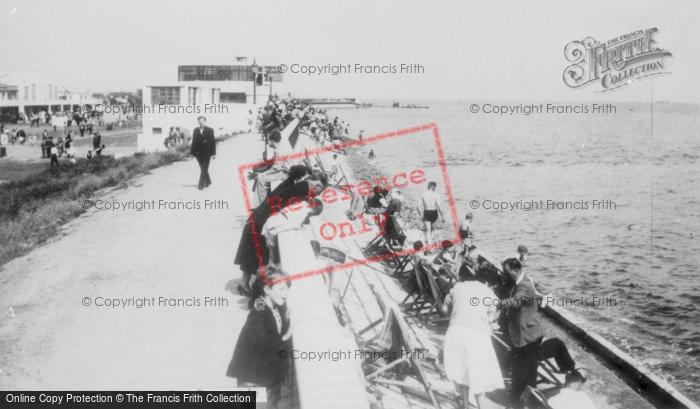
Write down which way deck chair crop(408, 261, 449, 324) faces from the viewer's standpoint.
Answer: facing to the right of the viewer

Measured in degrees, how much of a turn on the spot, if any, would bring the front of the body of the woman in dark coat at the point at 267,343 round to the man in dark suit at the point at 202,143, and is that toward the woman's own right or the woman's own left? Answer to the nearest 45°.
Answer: approximately 135° to the woman's own left

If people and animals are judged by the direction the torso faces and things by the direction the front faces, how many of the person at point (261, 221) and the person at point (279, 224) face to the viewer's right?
2

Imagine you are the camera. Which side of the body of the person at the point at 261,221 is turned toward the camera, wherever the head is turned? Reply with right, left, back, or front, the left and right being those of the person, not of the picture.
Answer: right

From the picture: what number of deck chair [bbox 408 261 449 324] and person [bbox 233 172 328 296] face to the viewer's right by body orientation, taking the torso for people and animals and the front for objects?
2

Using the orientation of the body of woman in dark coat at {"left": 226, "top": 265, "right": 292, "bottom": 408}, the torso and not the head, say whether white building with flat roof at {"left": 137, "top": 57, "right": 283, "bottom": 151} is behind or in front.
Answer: behind

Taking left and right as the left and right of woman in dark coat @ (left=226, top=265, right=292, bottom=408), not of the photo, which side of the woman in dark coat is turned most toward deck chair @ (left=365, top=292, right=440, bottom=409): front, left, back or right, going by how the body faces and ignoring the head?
front

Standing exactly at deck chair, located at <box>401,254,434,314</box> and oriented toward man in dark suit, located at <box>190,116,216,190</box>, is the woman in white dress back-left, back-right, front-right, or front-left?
back-left
